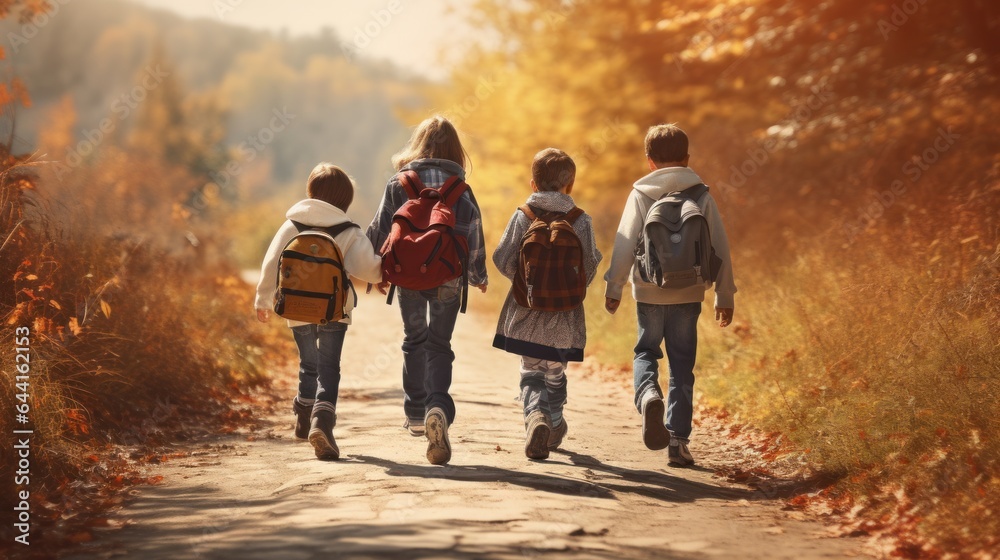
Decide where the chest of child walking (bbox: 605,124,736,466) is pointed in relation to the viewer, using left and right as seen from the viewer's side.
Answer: facing away from the viewer

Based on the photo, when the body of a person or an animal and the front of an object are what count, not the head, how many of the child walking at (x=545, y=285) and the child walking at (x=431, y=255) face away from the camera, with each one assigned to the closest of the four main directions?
2

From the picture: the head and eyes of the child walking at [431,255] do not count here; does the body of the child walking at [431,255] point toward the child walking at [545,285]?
no

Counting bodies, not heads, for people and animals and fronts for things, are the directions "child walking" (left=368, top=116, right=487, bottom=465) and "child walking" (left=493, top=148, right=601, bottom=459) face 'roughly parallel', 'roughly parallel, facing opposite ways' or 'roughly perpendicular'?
roughly parallel

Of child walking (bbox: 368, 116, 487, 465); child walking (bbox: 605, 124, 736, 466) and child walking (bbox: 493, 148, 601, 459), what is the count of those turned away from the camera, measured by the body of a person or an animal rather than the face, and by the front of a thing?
3

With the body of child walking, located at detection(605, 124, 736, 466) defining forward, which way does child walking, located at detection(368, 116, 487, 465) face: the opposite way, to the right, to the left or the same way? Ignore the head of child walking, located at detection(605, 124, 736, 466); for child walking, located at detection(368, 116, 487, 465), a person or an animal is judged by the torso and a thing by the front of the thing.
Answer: the same way

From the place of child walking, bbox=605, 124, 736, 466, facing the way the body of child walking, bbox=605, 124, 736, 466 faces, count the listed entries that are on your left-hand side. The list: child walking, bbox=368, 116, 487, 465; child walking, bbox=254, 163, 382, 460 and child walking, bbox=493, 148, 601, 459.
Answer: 3

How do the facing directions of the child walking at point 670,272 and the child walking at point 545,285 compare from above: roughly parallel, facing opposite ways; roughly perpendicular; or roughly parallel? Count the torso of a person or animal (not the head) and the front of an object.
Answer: roughly parallel

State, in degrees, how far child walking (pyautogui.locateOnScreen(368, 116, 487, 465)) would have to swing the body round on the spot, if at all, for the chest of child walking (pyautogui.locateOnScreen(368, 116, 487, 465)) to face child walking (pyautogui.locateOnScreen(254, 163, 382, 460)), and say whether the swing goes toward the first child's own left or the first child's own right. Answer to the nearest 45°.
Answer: approximately 90° to the first child's own left

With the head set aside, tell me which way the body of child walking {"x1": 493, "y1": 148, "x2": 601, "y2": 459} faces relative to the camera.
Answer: away from the camera

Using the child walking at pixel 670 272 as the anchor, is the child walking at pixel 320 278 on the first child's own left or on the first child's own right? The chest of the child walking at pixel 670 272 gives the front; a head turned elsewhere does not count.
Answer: on the first child's own left

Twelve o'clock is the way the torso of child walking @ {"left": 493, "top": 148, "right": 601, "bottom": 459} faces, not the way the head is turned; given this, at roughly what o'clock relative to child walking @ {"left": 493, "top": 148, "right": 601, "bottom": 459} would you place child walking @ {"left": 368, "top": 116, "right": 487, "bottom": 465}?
child walking @ {"left": 368, "top": 116, "right": 487, "bottom": 465} is roughly at 9 o'clock from child walking @ {"left": 493, "top": 148, "right": 601, "bottom": 459}.

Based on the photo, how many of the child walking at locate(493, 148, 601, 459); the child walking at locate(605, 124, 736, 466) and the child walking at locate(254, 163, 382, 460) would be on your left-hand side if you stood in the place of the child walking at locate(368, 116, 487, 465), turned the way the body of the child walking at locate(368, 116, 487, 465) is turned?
1

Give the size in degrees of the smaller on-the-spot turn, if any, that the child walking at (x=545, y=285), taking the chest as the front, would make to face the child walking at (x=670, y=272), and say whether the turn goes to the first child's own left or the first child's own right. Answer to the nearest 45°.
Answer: approximately 90° to the first child's own right

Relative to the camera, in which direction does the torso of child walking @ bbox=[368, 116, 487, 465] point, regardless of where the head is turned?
away from the camera

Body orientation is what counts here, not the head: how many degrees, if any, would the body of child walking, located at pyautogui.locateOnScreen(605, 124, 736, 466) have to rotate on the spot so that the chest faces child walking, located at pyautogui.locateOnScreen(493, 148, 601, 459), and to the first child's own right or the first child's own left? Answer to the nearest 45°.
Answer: approximately 90° to the first child's own left

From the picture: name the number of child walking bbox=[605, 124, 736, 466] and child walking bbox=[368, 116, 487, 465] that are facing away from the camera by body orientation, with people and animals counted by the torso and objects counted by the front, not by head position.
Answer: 2
